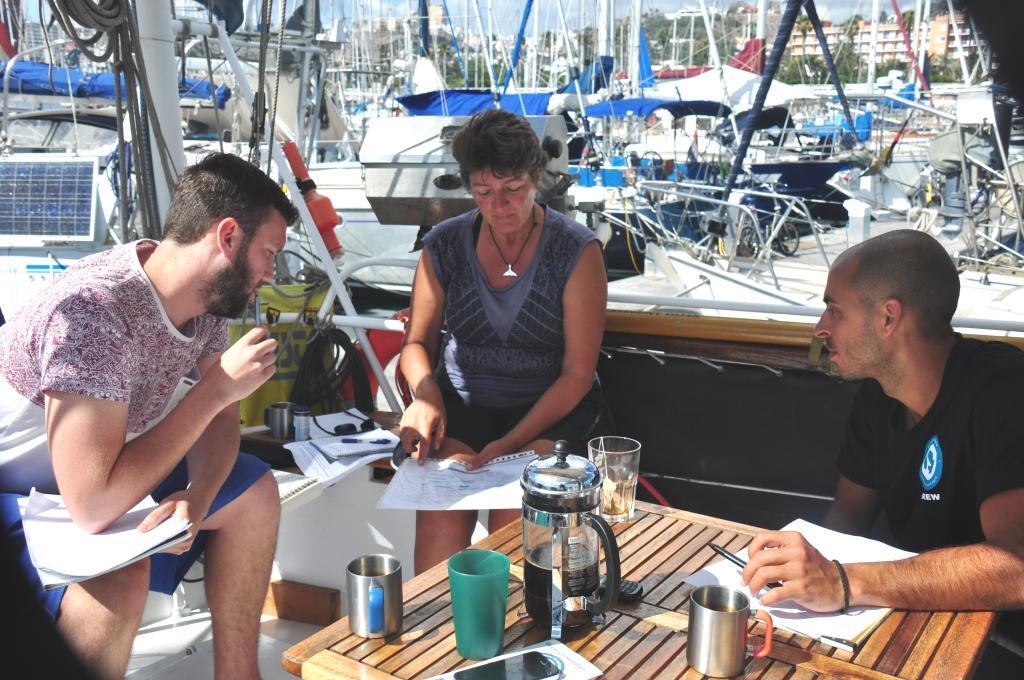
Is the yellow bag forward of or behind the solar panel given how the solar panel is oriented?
forward

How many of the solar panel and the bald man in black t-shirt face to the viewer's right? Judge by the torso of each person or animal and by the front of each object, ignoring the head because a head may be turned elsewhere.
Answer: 0

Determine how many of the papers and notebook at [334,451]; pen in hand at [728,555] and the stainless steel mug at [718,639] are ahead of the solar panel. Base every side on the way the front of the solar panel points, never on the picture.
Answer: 3

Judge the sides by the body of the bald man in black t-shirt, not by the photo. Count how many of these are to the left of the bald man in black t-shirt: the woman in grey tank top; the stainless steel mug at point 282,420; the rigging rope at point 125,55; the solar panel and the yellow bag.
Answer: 0

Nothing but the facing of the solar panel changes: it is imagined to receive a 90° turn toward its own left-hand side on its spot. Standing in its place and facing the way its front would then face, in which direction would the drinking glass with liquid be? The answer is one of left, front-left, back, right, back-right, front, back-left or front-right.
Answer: right

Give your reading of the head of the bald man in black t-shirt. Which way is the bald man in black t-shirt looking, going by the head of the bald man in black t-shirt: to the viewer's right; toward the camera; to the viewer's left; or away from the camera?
to the viewer's left

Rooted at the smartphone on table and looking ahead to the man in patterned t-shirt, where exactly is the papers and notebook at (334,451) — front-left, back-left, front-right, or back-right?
front-right

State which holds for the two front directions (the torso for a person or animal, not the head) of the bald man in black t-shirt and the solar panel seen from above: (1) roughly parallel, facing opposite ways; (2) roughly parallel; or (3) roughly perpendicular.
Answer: roughly perpendicular

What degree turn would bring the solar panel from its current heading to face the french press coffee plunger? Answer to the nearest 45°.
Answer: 0° — it already faces it

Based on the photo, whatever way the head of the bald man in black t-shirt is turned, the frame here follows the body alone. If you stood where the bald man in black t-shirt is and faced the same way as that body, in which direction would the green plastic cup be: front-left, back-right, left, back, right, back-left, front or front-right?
front

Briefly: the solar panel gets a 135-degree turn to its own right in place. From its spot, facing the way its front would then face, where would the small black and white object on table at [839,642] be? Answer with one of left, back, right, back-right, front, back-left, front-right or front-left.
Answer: back-left

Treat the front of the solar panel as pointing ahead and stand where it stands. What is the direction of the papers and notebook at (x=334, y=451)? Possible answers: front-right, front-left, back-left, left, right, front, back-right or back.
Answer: front

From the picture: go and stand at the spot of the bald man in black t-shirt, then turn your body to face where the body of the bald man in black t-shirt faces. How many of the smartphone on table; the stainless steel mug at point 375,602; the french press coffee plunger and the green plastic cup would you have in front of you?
4

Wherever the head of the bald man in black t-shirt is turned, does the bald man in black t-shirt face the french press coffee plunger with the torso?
yes

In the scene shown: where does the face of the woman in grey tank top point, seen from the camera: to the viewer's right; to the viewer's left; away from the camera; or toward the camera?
toward the camera

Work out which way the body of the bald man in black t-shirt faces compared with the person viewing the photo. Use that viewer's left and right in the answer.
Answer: facing the viewer and to the left of the viewer

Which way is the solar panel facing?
toward the camera
